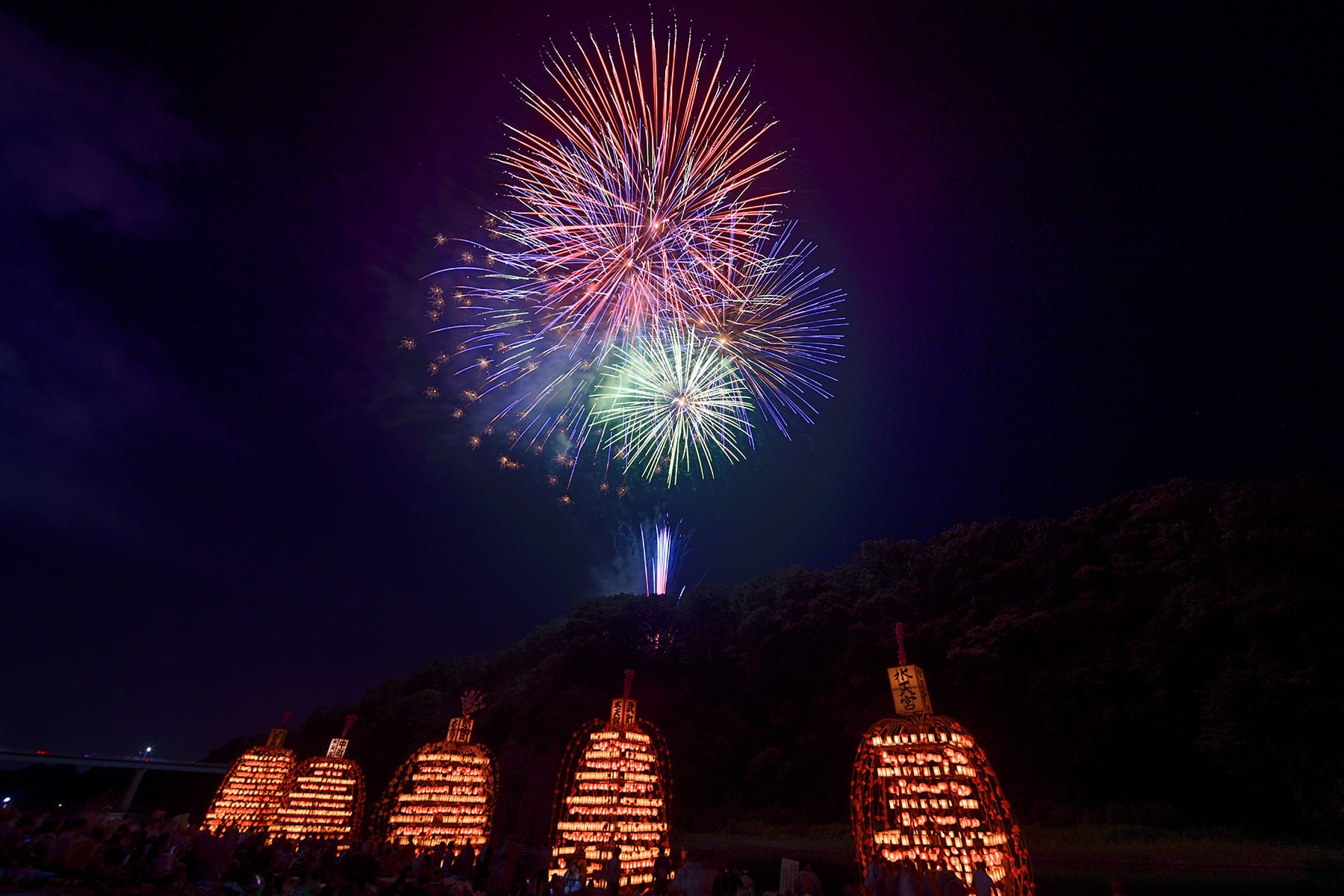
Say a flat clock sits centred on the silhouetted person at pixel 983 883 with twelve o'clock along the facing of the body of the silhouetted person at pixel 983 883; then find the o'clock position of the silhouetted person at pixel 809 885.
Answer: the silhouetted person at pixel 809 885 is roughly at 10 o'clock from the silhouetted person at pixel 983 883.

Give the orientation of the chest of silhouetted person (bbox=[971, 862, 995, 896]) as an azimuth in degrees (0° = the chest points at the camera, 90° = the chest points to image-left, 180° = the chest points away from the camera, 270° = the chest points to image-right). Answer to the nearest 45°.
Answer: approximately 180°

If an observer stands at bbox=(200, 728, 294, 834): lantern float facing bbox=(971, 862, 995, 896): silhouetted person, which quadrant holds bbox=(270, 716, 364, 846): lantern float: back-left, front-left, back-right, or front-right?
front-left

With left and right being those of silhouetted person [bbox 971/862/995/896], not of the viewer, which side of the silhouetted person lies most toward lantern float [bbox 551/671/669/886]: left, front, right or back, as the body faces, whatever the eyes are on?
left

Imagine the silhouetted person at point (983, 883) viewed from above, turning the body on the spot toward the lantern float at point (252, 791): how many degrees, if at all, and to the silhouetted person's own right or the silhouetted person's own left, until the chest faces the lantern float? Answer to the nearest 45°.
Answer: approximately 90° to the silhouetted person's own left

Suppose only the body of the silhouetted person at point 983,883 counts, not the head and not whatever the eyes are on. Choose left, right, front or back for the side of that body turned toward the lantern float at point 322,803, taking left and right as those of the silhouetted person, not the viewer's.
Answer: left

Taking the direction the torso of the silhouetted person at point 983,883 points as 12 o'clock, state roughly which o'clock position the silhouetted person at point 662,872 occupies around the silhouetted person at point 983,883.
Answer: the silhouetted person at point 662,872 is roughly at 10 o'clock from the silhouetted person at point 983,883.
